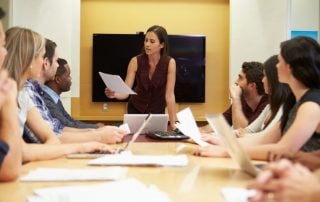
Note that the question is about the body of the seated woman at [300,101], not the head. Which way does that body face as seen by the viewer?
to the viewer's left

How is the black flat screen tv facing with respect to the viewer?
toward the camera

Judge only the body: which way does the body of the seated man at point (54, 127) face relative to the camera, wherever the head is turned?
to the viewer's right

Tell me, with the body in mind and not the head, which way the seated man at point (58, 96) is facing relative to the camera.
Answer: to the viewer's right

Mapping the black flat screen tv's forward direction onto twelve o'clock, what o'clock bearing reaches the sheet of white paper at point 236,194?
The sheet of white paper is roughly at 12 o'clock from the black flat screen tv.

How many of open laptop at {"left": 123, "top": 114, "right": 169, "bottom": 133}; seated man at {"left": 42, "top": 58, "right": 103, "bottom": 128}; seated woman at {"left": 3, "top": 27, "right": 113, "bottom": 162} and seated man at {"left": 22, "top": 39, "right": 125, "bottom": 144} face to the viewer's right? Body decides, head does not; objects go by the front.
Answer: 3

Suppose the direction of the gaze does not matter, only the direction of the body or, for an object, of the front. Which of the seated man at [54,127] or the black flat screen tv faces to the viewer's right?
the seated man

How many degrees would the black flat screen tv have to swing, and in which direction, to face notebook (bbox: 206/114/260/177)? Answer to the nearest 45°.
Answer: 0° — it already faces it

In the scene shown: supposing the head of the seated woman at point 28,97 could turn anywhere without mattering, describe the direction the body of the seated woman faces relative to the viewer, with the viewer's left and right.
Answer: facing to the right of the viewer

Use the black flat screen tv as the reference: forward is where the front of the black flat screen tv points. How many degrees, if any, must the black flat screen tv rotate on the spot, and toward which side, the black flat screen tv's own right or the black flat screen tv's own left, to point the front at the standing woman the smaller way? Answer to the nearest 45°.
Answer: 0° — it already faces them

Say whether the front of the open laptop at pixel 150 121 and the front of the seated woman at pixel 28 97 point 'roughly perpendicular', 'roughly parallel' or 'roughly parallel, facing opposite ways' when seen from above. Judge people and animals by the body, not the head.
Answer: roughly perpendicular

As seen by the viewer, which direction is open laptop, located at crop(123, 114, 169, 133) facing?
away from the camera

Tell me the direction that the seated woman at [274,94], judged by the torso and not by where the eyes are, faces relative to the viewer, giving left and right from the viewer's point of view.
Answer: facing to the left of the viewer
